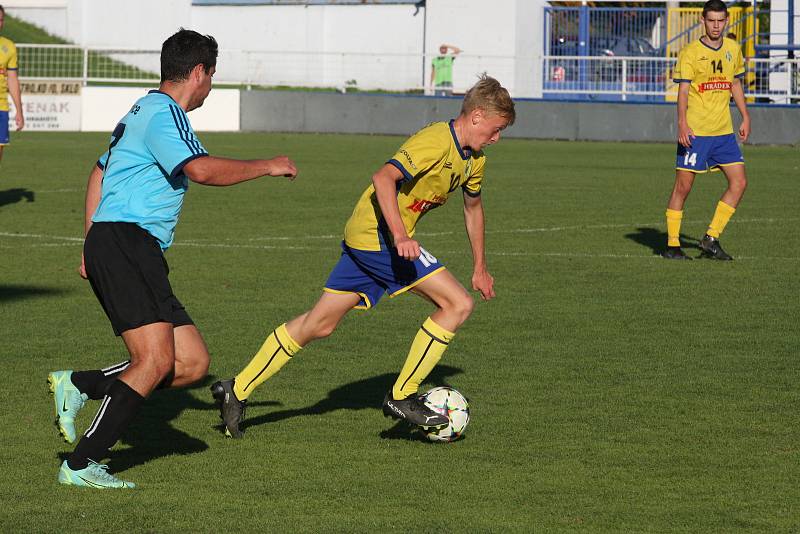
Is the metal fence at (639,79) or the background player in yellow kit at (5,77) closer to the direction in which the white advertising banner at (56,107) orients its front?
the background player in yellow kit

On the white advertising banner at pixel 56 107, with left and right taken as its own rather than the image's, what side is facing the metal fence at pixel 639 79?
left

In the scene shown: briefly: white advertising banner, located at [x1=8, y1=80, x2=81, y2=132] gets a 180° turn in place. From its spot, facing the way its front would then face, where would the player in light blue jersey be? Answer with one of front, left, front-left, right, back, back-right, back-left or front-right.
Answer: back

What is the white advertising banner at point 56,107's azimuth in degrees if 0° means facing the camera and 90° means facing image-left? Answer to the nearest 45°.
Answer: approximately 0°

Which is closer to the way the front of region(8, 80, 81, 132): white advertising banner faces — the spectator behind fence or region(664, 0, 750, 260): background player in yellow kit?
the background player in yellow kit

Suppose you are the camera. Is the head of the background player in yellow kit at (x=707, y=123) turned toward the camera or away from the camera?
toward the camera

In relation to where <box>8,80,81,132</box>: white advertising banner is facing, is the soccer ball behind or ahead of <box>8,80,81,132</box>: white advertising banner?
ahead

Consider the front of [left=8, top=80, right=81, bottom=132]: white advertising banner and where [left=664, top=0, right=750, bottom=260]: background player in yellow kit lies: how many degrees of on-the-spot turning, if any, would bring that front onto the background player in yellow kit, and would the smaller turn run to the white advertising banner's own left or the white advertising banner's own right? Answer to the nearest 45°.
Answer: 0° — it already faces them

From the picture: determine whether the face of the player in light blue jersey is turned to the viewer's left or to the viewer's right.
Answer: to the viewer's right

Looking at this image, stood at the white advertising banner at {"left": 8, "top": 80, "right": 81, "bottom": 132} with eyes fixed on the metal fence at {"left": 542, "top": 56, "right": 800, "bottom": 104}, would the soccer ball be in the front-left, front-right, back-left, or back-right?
front-right

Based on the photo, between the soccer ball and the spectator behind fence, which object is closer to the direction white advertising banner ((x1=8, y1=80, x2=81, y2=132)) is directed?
the soccer ball

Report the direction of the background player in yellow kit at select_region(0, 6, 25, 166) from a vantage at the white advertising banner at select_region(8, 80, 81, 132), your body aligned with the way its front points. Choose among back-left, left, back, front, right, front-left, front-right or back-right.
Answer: front

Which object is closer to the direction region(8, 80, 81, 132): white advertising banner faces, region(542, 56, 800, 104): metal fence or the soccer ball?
the soccer ball
